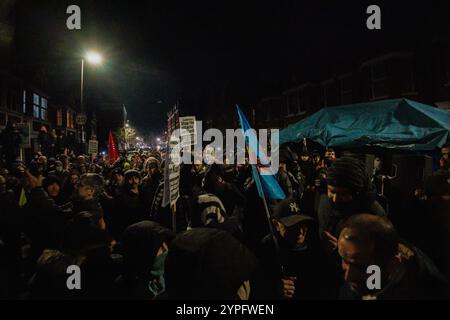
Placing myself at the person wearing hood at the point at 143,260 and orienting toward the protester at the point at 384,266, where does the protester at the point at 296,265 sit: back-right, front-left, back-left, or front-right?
front-left

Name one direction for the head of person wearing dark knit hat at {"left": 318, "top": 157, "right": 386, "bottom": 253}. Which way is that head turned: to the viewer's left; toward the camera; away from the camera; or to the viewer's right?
to the viewer's left

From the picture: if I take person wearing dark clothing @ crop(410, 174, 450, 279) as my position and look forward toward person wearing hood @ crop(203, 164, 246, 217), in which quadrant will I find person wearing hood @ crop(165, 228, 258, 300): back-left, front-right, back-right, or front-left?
front-left

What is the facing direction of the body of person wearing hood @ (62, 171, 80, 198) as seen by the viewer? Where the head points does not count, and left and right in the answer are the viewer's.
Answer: facing the viewer and to the right of the viewer

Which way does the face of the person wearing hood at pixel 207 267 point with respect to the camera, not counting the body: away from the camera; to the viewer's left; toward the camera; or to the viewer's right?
away from the camera

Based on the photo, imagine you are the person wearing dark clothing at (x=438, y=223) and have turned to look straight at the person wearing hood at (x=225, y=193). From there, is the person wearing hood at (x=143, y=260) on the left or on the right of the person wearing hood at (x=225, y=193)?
left

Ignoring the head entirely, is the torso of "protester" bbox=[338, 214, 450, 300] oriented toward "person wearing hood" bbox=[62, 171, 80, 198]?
no

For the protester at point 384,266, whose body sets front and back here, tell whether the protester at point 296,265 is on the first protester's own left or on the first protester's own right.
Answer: on the first protester's own right

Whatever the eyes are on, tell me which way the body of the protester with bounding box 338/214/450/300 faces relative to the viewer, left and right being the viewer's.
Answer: facing the viewer and to the left of the viewer
